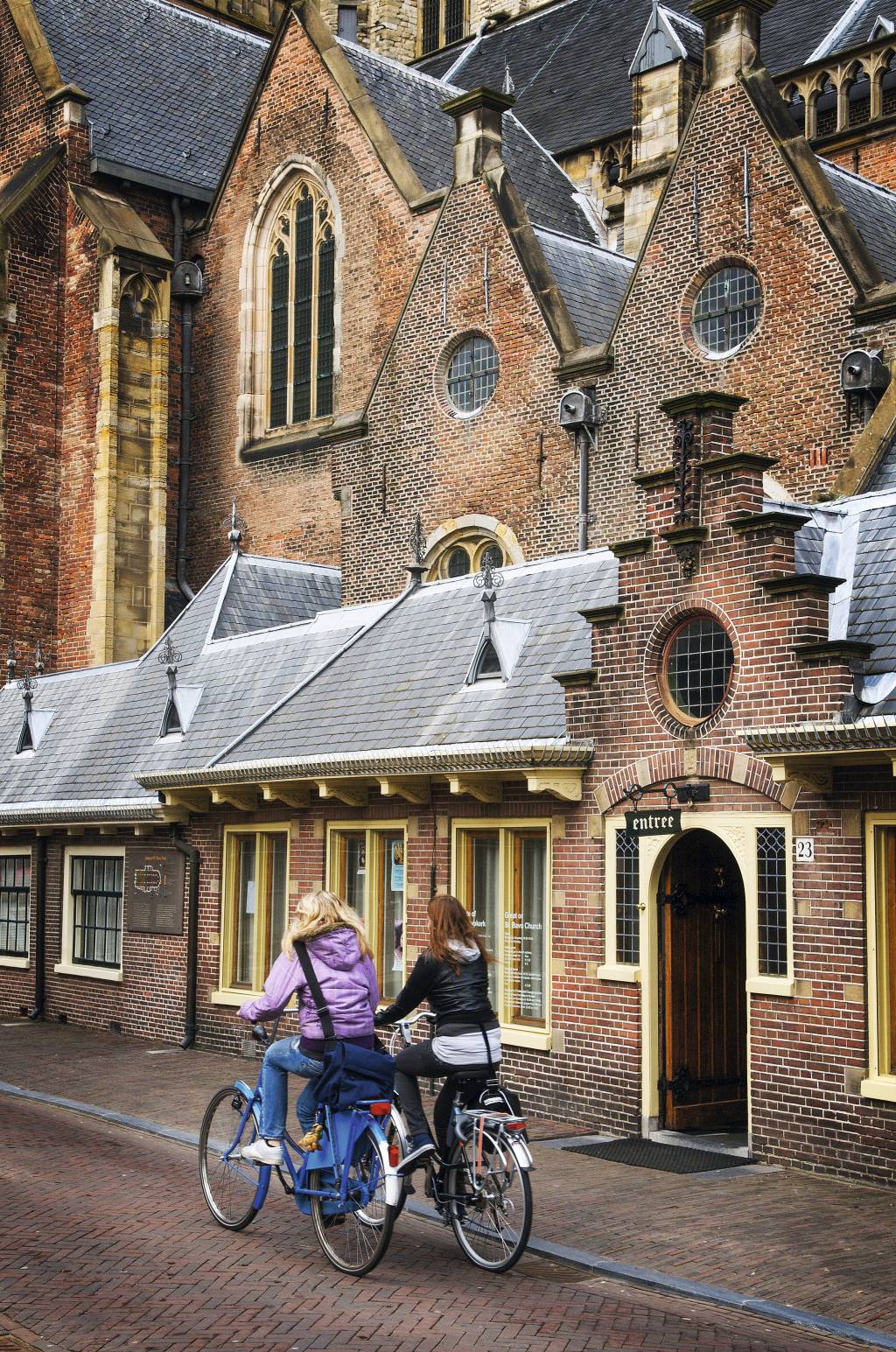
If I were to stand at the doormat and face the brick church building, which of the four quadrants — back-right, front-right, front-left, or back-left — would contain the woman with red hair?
back-left

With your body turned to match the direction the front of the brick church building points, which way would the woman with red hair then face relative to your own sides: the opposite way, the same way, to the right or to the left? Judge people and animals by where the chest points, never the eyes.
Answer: to the right

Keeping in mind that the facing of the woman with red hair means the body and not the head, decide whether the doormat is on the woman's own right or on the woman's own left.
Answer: on the woman's own right

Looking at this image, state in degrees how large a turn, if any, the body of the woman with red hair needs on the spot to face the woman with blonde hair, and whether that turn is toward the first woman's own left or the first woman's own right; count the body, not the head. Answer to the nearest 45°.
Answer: approximately 45° to the first woman's own left

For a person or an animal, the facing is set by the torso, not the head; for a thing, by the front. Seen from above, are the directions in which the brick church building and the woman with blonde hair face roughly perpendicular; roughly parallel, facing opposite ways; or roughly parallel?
roughly perpendicular

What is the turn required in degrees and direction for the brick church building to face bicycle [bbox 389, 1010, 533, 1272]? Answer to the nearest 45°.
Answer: approximately 45° to its left

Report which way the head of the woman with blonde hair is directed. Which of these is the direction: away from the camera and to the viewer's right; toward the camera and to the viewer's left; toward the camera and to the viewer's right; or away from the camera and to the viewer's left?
away from the camera and to the viewer's left

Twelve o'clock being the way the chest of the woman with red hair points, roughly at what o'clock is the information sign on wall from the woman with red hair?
The information sign on wall is roughly at 1 o'clock from the woman with red hair.

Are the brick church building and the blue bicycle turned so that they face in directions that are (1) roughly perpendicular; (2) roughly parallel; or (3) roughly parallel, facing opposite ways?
roughly perpendicular

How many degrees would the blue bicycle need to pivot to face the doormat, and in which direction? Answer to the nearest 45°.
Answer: approximately 90° to its right

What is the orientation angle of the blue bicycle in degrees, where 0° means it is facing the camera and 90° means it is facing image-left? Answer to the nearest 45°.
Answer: approximately 135°

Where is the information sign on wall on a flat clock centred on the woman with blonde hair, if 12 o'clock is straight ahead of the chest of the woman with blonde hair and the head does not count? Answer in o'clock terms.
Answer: The information sign on wall is roughly at 1 o'clock from the woman with blonde hair.
